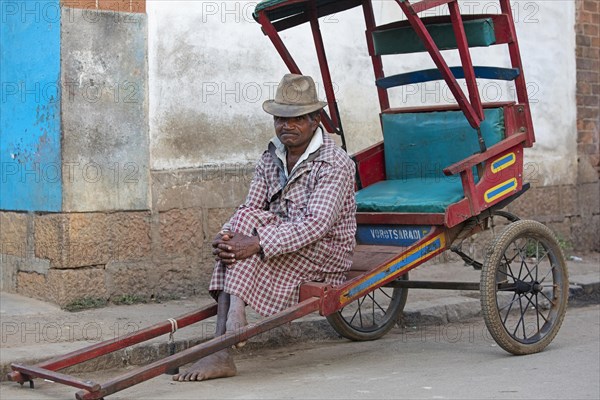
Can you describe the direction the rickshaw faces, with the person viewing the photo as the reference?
facing the viewer and to the left of the viewer

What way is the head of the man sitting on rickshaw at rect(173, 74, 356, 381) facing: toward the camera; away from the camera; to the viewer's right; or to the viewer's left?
toward the camera
